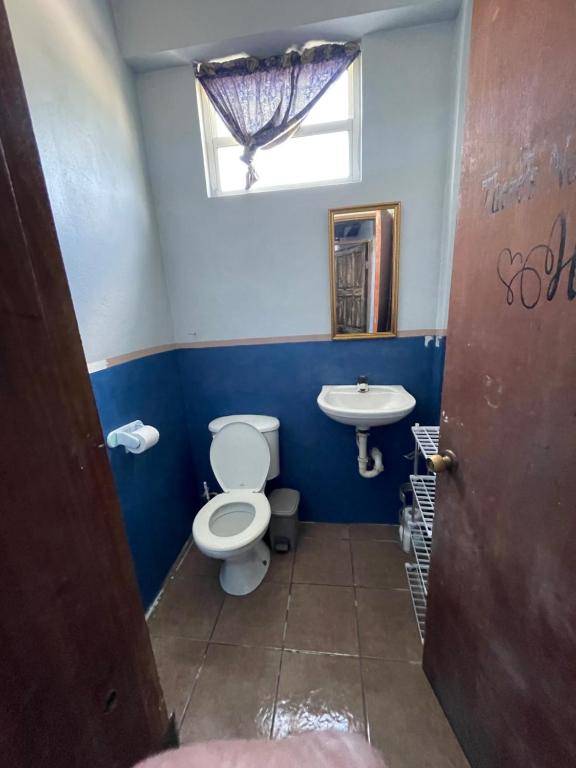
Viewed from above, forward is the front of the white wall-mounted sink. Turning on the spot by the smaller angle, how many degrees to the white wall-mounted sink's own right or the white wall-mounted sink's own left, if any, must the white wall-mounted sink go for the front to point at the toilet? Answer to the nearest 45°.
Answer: approximately 90° to the white wall-mounted sink's own right

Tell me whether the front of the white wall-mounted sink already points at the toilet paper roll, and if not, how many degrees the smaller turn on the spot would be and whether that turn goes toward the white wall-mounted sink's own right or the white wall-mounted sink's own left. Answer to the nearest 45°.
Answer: approximately 45° to the white wall-mounted sink's own right

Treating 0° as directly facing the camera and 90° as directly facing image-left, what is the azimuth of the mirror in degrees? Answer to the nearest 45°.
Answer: approximately 0°

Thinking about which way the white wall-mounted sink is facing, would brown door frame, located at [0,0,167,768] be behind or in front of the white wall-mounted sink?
in front

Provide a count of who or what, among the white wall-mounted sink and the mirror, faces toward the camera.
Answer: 2

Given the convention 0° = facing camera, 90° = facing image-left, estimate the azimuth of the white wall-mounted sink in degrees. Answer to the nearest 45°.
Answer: approximately 0°

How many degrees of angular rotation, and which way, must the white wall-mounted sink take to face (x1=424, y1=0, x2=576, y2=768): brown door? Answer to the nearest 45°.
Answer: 0° — it already faces it
